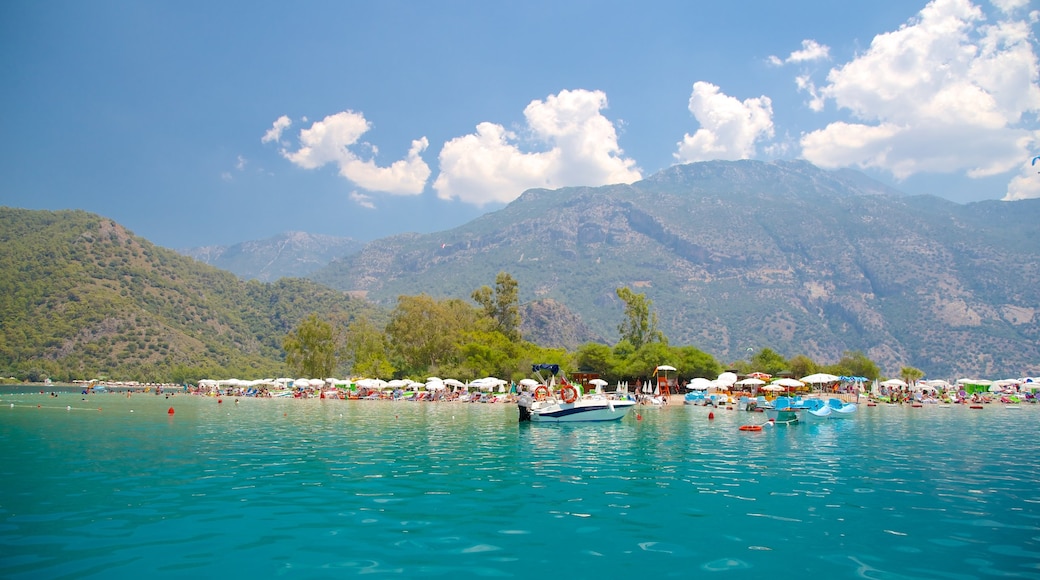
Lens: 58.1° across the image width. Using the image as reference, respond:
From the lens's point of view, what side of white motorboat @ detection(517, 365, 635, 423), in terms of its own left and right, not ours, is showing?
right

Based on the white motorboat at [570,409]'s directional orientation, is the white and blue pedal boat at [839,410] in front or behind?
in front
